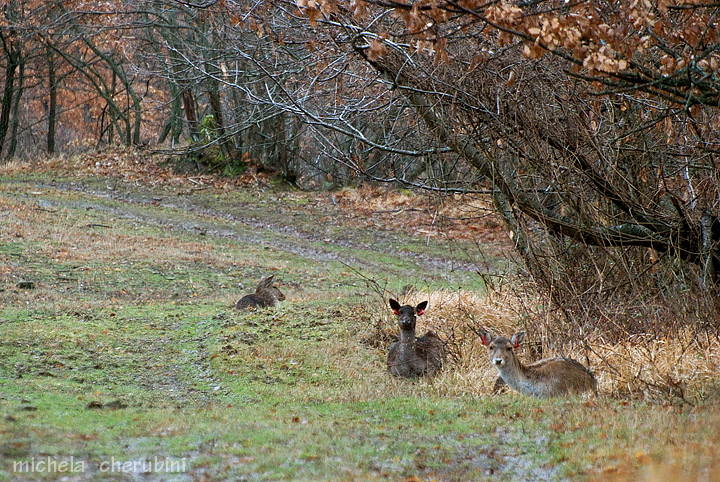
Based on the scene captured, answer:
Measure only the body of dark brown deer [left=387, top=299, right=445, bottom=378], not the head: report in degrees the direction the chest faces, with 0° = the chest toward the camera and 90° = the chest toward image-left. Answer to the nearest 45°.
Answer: approximately 45°

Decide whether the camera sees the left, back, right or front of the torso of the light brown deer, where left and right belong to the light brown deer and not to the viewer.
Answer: left

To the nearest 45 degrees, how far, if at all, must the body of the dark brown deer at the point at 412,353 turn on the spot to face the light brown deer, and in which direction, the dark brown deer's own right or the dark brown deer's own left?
approximately 90° to the dark brown deer's own left

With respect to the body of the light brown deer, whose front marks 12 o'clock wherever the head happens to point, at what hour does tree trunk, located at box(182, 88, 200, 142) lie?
The tree trunk is roughly at 2 o'clock from the light brown deer.

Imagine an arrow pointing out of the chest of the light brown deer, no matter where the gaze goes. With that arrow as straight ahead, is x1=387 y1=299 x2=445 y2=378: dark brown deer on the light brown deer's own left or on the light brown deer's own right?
on the light brown deer's own right

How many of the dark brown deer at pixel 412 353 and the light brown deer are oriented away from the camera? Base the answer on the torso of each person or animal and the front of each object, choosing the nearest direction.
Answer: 0
